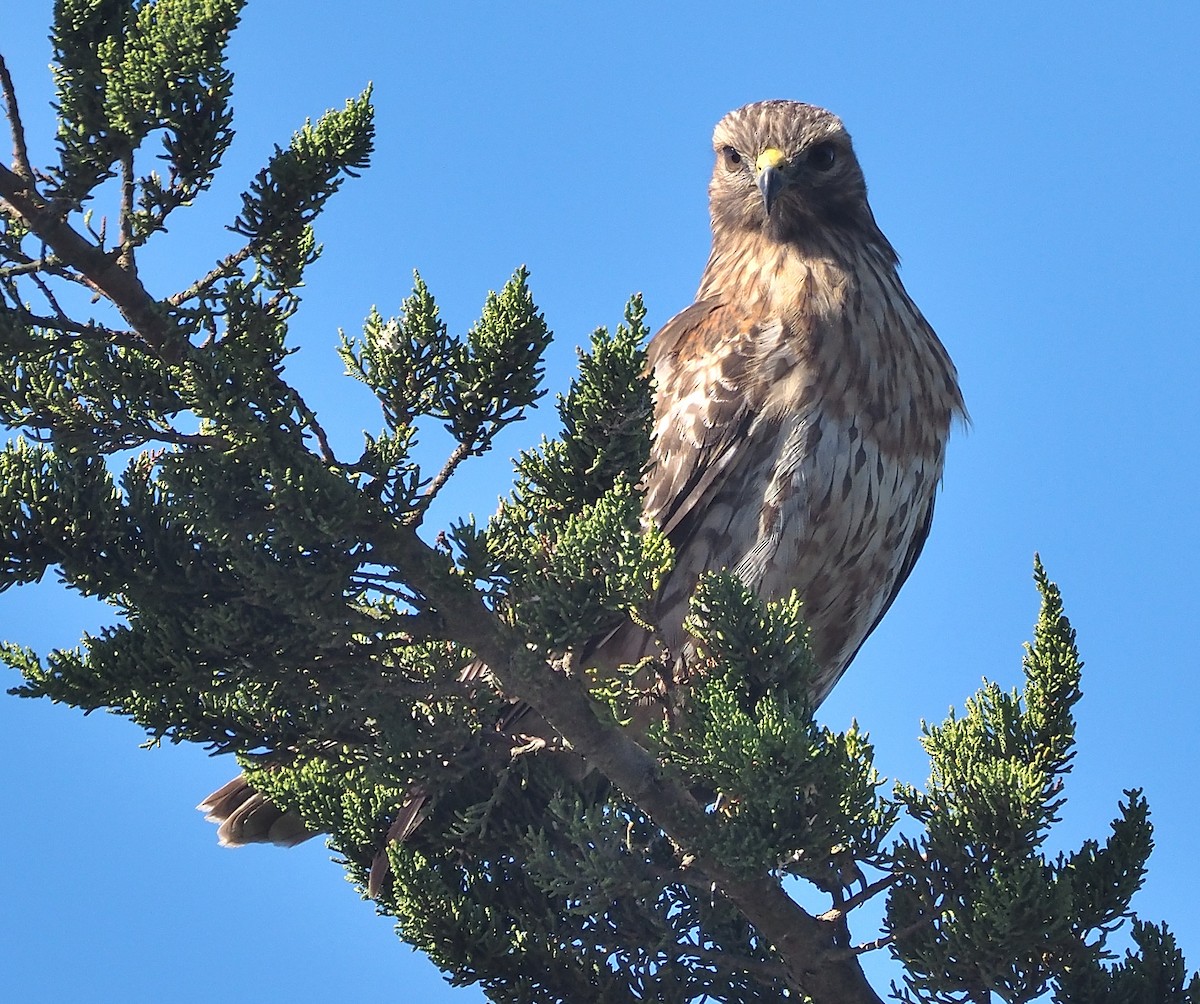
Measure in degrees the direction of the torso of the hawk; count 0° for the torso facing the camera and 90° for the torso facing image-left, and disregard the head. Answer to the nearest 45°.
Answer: approximately 315°
